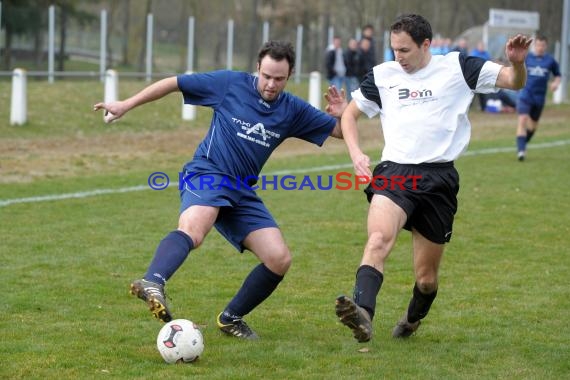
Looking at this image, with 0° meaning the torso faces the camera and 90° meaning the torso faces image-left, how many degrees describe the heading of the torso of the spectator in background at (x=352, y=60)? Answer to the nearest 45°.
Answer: approximately 0°

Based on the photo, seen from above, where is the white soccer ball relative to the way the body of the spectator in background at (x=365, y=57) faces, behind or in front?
in front

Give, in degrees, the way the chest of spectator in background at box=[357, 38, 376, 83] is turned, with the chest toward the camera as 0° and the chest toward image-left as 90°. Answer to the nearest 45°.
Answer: approximately 0°

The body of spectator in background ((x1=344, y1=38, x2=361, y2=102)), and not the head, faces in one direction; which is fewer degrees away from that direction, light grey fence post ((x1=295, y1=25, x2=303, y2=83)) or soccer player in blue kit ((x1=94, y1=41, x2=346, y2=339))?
the soccer player in blue kit

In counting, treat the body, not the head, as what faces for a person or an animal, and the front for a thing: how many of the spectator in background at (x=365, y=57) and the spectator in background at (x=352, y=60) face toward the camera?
2

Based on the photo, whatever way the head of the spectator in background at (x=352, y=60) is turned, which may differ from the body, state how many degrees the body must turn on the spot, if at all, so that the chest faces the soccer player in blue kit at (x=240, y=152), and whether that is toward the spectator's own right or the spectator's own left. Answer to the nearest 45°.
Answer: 0° — they already face them

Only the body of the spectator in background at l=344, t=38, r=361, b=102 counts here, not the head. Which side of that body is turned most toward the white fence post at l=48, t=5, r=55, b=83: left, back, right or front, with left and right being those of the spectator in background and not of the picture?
right

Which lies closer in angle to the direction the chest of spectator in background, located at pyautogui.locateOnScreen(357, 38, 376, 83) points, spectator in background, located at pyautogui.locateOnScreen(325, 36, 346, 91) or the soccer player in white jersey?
the soccer player in white jersey

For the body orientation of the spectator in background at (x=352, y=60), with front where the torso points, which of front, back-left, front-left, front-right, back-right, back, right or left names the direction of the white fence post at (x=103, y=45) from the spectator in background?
right
